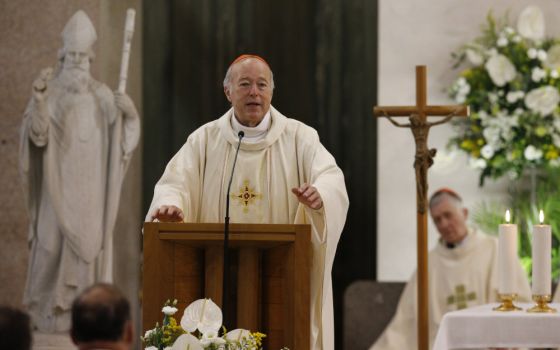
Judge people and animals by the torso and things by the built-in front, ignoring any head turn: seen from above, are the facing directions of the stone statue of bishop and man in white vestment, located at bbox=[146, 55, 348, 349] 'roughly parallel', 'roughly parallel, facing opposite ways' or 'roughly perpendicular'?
roughly parallel

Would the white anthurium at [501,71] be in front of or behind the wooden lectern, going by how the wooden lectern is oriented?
behind

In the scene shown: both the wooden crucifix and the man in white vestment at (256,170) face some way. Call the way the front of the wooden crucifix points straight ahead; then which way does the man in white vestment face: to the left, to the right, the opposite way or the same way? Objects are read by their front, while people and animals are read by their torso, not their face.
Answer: the same way

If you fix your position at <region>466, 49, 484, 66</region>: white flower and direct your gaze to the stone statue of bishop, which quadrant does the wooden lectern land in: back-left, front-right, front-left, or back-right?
front-left

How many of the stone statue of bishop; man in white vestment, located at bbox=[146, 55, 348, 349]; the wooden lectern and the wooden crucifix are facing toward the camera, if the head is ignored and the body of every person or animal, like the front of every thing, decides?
4

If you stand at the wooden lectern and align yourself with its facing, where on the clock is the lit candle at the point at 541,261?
The lit candle is roughly at 9 o'clock from the wooden lectern.

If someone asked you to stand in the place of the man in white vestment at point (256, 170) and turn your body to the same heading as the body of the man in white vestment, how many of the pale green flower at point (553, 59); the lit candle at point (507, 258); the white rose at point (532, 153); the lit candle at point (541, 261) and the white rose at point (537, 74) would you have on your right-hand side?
0

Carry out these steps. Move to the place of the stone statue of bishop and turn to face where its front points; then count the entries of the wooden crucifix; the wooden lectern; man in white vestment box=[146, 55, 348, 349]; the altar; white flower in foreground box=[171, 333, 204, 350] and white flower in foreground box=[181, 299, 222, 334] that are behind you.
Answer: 0

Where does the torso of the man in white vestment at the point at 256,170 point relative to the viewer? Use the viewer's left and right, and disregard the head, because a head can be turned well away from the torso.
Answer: facing the viewer

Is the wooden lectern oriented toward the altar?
no

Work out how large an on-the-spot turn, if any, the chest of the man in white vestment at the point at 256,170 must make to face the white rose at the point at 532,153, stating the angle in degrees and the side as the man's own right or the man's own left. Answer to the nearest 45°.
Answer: approximately 135° to the man's own left

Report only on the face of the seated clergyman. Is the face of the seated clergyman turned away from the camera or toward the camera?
toward the camera

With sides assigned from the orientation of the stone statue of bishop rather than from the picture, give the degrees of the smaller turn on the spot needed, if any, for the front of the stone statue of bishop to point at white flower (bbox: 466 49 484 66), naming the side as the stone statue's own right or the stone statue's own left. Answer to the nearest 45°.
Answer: approximately 90° to the stone statue's own left

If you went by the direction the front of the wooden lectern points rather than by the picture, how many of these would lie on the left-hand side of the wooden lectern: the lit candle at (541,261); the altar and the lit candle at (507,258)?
3

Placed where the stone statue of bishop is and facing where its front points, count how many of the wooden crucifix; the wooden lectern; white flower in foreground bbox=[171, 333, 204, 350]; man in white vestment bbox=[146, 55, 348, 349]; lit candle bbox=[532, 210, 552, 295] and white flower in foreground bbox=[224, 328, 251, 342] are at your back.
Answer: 0

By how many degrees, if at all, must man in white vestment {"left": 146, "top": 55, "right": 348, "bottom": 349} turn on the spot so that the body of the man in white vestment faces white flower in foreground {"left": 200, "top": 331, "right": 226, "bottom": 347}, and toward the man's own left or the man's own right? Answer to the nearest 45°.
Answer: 0° — they already face it

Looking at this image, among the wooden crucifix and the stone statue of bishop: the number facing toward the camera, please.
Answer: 2

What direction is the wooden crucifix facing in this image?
toward the camera

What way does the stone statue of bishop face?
toward the camera

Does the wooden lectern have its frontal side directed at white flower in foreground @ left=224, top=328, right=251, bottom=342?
yes
